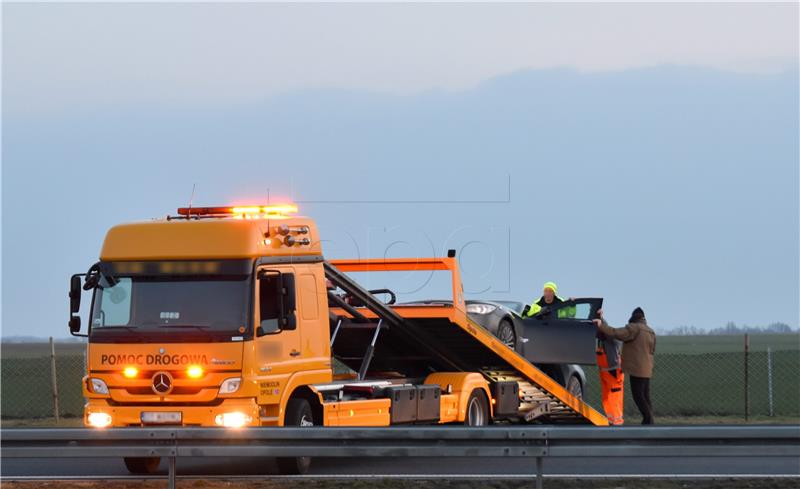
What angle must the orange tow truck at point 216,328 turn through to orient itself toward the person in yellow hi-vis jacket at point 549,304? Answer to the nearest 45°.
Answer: approximately 180°

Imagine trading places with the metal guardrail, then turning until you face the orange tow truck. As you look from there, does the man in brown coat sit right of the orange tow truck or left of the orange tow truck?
right

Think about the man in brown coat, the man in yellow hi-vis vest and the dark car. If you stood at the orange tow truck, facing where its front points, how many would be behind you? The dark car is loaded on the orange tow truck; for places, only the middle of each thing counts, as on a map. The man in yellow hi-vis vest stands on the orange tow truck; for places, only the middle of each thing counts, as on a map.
3

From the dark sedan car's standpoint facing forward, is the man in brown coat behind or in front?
behind

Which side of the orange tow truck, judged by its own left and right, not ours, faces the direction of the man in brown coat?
back

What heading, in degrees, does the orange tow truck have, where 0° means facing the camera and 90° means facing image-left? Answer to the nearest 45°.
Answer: approximately 45°

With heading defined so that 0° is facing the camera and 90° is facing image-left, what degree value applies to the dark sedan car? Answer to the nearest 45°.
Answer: approximately 45°
